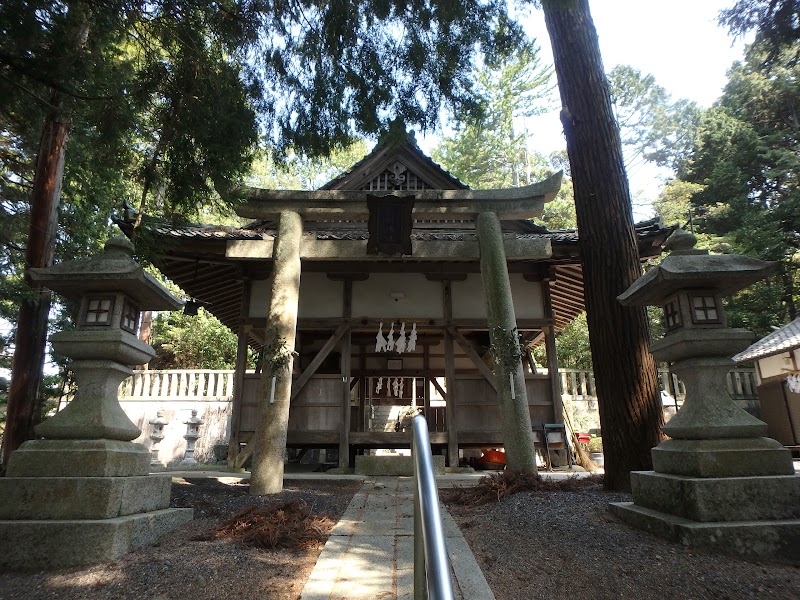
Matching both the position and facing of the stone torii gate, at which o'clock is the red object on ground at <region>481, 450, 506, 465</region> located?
The red object on ground is roughly at 7 o'clock from the stone torii gate.

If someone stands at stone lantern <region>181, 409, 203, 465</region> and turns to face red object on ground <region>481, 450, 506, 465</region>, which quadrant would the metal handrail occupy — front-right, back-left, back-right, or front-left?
front-right

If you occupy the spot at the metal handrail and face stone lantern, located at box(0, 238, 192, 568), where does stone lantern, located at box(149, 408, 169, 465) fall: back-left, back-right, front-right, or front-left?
front-right

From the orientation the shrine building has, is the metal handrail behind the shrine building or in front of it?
in front

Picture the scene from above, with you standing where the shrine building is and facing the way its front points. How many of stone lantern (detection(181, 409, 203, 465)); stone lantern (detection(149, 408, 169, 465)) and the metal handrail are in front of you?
1

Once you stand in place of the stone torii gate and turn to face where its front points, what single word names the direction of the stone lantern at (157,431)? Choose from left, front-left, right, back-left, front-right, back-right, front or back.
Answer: back-right

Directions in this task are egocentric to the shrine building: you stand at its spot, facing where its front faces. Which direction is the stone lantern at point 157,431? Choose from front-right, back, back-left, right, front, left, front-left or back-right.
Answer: back-right

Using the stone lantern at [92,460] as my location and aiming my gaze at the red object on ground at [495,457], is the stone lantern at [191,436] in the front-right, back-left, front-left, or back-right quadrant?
front-left

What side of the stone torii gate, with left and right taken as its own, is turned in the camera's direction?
front

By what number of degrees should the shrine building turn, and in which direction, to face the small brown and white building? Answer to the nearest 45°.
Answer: approximately 90° to its left

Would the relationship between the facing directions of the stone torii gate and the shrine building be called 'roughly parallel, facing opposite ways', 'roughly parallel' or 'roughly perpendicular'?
roughly parallel

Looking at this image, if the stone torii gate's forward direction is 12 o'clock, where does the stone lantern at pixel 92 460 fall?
The stone lantern is roughly at 1 o'clock from the stone torii gate.

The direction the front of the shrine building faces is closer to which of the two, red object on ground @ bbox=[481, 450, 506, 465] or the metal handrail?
the metal handrail

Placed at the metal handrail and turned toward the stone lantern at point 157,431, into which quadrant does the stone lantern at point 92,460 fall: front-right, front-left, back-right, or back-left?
front-left

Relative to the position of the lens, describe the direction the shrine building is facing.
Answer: facing the viewer

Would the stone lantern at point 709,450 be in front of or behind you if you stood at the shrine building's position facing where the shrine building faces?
in front

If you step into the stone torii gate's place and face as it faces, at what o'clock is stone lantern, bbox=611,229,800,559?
The stone lantern is roughly at 11 o'clock from the stone torii gate.
